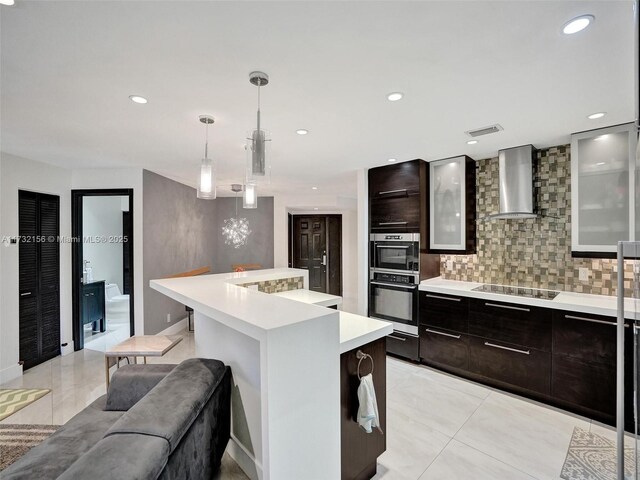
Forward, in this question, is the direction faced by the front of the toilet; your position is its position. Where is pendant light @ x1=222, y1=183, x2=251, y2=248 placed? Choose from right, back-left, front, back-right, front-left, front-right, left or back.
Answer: front-left

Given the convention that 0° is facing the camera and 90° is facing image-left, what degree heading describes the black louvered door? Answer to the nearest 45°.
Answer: approximately 315°

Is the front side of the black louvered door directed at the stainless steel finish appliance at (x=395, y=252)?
yes

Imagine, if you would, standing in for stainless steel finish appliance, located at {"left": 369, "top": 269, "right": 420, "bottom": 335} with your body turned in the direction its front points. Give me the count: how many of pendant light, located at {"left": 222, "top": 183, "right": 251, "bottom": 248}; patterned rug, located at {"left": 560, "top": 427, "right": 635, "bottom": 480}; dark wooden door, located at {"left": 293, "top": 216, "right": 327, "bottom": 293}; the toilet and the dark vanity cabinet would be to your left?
1

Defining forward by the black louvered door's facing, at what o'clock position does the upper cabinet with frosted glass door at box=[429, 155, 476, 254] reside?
The upper cabinet with frosted glass door is roughly at 12 o'clock from the black louvered door.

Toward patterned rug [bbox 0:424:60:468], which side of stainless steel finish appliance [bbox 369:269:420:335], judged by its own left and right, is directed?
front

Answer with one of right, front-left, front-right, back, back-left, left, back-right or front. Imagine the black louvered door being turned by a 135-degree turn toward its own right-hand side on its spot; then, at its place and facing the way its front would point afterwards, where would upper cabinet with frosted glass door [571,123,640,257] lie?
back-left

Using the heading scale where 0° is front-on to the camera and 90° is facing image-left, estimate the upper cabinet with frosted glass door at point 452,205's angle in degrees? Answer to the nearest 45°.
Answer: approximately 45°

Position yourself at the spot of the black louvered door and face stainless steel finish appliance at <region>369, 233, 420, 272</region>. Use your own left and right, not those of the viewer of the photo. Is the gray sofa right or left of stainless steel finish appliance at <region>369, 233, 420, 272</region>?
right

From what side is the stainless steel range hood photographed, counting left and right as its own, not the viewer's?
front

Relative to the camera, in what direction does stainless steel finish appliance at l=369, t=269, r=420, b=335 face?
facing the viewer and to the left of the viewer

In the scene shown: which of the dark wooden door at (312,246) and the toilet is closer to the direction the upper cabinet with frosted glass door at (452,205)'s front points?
the toilet

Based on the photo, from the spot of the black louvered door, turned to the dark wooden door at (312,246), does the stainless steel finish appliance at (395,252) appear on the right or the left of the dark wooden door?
right
